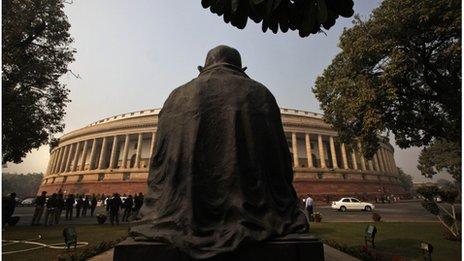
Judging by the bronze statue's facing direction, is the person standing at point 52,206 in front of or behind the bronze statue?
in front

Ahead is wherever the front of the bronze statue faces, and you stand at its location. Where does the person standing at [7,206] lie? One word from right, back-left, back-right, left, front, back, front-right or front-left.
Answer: front-left

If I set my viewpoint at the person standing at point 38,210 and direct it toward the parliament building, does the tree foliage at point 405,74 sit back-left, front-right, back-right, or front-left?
front-right

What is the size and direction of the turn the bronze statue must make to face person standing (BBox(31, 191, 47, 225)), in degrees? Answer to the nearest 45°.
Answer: approximately 45° to its left

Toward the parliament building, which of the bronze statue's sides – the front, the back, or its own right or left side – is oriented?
front

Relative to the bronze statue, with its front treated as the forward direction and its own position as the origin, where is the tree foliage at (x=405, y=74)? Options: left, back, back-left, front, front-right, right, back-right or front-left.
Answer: front-right

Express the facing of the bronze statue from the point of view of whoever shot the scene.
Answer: facing away from the viewer
